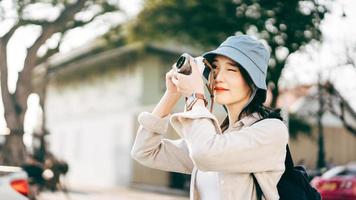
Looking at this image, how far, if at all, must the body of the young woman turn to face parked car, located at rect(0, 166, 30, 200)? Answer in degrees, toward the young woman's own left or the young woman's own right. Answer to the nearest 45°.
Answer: approximately 90° to the young woman's own right

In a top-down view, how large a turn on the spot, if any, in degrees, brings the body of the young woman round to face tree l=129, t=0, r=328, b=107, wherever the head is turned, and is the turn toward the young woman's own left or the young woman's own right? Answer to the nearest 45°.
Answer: approximately 135° to the young woman's own right

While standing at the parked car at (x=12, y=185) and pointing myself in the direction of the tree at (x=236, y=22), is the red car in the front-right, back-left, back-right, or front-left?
front-right

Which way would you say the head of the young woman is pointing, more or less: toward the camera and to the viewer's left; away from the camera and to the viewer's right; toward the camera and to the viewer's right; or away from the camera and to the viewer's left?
toward the camera and to the viewer's left

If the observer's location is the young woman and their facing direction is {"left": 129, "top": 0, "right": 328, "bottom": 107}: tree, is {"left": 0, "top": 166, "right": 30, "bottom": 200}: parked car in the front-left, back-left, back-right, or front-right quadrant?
front-left

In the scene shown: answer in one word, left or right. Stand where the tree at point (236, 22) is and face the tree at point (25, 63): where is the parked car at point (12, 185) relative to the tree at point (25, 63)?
left

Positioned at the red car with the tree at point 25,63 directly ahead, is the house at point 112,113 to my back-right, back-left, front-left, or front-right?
front-right

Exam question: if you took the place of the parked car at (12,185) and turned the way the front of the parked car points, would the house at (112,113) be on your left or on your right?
on your right

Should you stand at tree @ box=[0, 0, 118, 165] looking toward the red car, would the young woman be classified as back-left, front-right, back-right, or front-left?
front-right
